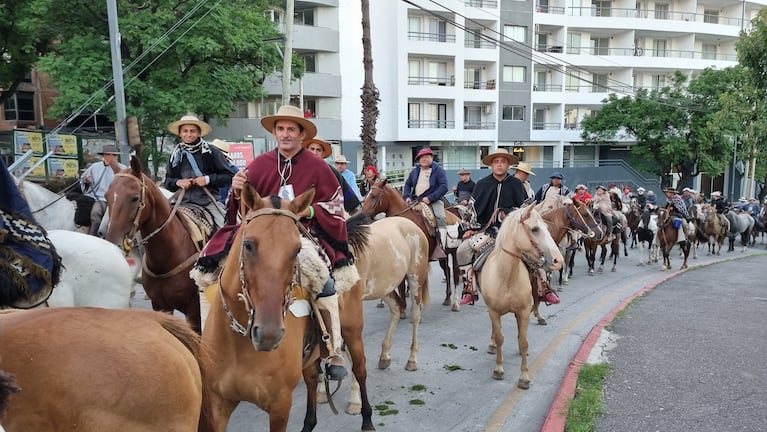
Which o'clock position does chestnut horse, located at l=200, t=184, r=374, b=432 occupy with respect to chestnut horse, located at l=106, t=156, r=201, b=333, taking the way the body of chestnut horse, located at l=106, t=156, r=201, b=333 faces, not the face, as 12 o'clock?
chestnut horse, located at l=200, t=184, r=374, b=432 is roughly at 10 o'clock from chestnut horse, located at l=106, t=156, r=201, b=333.

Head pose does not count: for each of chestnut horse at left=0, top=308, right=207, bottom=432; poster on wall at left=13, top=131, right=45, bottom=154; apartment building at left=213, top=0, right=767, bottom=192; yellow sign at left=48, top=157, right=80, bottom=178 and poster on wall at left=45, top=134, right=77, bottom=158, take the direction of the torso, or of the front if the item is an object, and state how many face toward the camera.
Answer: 4

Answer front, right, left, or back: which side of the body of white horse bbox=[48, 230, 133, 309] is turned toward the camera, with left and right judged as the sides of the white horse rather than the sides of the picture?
left

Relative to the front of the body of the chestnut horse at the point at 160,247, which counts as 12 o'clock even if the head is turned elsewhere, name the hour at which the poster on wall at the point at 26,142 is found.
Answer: The poster on wall is roughly at 4 o'clock from the chestnut horse.

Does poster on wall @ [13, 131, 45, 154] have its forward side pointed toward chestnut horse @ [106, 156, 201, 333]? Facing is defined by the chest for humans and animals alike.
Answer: yes

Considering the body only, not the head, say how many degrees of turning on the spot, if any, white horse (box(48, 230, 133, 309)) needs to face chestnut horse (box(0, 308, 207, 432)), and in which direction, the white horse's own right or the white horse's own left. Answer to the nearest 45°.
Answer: approximately 90° to the white horse's own left

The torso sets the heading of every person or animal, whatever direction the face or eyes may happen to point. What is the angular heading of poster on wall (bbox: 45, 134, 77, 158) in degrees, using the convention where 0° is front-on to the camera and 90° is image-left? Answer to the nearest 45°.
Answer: approximately 0°

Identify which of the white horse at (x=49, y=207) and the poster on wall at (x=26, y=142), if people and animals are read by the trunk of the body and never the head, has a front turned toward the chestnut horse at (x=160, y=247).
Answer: the poster on wall

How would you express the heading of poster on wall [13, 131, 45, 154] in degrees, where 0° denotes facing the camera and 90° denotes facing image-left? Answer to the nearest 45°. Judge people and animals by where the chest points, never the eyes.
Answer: approximately 0°
